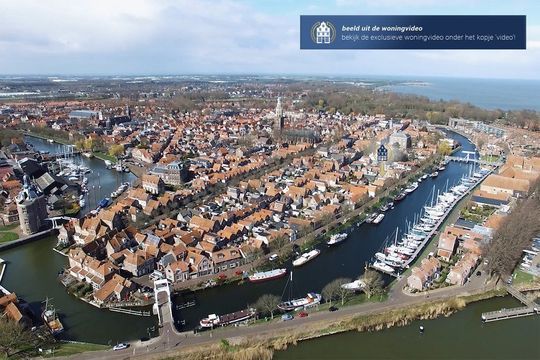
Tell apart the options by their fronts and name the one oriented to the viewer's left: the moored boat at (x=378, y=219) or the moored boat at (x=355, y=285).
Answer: the moored boat at (x=355, y=285)

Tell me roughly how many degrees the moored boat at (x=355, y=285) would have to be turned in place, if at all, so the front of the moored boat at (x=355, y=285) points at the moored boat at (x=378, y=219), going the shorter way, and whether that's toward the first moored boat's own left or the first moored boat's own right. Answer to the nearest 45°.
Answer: approximately 90° to the first moored boat's own right

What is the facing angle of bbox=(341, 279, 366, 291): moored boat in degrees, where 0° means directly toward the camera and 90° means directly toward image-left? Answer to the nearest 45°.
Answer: approximately 90°

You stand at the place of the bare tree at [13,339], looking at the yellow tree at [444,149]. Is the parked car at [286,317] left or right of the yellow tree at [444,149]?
right
